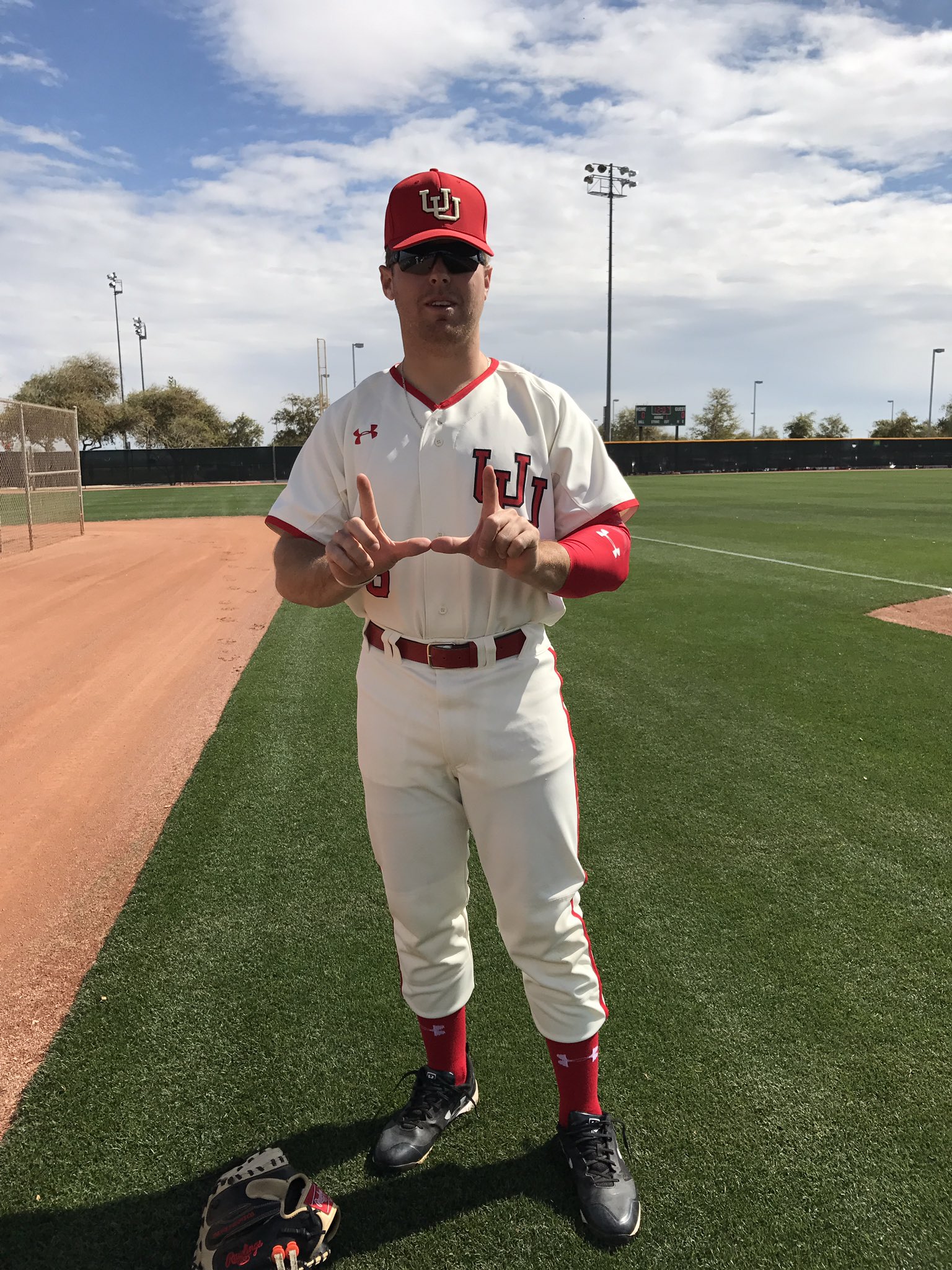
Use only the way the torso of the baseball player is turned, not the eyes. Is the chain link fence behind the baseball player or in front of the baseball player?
behind

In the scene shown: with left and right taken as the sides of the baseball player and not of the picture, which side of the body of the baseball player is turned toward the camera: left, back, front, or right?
front

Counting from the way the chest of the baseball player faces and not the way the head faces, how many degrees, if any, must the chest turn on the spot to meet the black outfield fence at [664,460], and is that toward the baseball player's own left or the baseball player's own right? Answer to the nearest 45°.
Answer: approximately 180°

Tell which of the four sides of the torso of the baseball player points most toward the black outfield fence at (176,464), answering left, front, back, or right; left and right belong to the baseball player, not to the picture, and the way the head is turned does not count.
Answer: back
